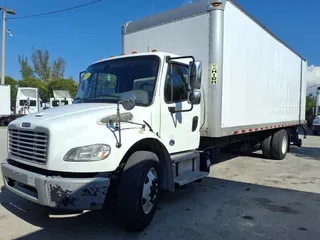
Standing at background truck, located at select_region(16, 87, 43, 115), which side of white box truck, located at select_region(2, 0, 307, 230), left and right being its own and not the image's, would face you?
right

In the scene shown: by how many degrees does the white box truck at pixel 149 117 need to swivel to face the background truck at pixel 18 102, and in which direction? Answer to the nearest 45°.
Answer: approximately 90° to its right

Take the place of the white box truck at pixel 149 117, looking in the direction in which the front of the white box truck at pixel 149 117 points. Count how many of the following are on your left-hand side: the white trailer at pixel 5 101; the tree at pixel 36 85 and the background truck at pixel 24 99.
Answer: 0

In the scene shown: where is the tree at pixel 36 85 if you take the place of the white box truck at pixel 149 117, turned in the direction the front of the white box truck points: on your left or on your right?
on your right

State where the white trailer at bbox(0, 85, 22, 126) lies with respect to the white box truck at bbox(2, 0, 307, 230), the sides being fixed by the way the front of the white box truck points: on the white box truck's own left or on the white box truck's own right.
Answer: on the white box truck's own right
